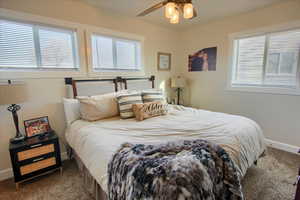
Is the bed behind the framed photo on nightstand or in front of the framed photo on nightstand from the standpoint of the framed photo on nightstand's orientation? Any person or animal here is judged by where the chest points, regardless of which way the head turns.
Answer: in front

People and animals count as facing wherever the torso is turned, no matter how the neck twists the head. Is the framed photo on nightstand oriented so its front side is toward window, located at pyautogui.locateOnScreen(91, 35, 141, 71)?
no

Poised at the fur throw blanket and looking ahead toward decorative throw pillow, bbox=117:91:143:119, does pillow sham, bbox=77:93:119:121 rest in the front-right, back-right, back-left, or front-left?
front-left

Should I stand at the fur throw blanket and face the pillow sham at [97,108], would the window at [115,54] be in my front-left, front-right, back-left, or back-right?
front-right

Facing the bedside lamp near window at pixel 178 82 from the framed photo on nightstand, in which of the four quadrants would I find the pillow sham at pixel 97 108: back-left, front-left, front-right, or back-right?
front-right

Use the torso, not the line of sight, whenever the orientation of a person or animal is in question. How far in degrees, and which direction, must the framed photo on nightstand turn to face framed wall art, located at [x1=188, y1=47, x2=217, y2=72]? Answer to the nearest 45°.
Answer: approximately 45° to its left

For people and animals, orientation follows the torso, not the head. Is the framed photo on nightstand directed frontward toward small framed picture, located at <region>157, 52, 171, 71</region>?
no

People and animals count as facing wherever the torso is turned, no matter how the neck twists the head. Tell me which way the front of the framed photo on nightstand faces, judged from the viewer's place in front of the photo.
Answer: facing the viewer and to the right of the viewer
